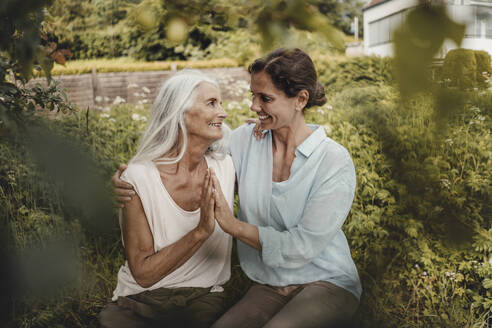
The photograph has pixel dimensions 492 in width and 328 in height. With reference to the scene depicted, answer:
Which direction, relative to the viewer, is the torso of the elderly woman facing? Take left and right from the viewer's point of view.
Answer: facing the viewer and to the right of the viewer
